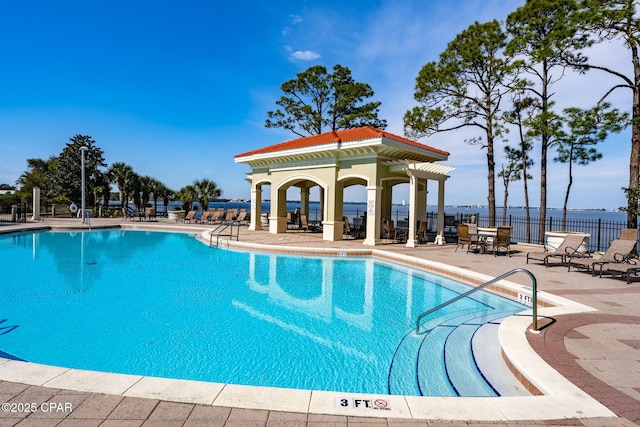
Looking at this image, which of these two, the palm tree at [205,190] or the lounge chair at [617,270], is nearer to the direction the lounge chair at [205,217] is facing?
the lounge chair

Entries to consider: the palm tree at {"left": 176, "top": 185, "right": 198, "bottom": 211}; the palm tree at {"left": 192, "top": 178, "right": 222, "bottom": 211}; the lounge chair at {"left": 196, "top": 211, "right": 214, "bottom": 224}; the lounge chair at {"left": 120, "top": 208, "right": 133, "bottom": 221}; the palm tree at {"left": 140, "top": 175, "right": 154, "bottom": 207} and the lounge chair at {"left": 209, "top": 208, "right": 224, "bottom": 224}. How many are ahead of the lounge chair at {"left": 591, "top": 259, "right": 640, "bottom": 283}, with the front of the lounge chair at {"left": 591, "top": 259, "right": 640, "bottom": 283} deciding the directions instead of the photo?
6

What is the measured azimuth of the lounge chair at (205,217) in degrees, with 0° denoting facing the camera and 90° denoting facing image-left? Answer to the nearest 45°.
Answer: approximately 45°

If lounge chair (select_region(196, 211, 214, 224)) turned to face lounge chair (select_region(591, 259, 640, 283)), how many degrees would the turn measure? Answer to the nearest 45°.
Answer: approximately 90° to its left

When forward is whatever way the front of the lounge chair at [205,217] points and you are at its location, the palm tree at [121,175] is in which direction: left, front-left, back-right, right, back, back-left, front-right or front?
right

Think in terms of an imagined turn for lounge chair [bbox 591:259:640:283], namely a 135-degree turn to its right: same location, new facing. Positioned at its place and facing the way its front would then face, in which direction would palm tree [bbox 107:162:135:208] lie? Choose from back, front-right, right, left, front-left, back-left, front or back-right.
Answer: back-left

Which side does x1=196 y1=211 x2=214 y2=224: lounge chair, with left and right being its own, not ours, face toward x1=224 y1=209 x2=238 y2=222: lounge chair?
left

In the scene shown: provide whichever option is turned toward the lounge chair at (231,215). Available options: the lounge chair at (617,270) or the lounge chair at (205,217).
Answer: the lounge chair at (617,270)

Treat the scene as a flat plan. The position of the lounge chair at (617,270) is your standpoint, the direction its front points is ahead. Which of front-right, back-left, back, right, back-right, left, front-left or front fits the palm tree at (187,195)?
front

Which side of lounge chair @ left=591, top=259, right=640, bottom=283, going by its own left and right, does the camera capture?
left

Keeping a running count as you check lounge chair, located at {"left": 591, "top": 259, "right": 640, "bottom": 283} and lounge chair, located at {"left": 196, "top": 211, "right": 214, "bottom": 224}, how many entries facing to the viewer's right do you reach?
0

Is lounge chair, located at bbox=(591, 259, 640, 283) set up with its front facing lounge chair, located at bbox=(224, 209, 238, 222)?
yes

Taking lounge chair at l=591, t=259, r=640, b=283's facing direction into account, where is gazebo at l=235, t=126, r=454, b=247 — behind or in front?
in front

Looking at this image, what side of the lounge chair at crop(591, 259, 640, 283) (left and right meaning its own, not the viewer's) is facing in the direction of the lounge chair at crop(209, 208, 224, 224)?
front

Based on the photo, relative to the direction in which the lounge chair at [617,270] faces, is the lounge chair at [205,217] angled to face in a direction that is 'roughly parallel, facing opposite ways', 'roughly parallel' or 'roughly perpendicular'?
roughly perpendicular

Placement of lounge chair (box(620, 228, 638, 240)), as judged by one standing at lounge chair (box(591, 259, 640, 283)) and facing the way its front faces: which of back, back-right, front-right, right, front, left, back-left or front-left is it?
right
